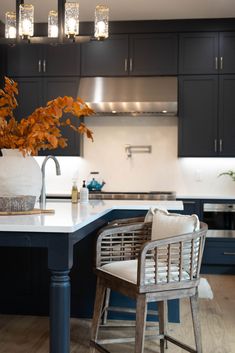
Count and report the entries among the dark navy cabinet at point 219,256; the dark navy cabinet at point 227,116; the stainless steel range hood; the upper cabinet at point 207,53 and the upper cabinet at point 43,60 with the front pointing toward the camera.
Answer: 5

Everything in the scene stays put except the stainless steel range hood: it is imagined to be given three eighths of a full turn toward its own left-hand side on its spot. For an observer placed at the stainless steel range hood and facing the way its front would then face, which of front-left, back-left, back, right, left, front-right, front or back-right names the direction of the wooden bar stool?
back-right

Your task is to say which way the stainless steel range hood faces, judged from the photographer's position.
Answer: facing the viewer

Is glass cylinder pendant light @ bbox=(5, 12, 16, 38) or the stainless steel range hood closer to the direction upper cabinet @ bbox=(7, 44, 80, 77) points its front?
the glass cylinder pendant light

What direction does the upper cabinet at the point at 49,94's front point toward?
toward the camera

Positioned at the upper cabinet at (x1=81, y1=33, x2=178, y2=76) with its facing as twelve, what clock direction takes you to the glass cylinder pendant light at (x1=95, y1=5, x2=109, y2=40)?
The glass cylinder pendant light is roughly at 12 o'clock from the upper cabinet.

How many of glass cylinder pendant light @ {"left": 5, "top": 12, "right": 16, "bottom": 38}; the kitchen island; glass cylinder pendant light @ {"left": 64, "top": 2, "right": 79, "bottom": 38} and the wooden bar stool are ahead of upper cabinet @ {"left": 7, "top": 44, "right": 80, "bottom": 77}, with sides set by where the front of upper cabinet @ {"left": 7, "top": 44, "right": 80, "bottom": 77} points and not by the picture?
4

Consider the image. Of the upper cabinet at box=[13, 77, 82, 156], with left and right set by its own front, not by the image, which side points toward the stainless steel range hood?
left

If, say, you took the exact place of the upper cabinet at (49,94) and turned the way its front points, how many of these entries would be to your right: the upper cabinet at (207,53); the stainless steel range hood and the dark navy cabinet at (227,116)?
0

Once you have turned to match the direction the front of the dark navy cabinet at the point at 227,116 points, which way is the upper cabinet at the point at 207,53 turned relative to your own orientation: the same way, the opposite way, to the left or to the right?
the same way

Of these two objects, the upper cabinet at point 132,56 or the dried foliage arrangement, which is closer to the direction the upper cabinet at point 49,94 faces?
the dried foliage arrangement

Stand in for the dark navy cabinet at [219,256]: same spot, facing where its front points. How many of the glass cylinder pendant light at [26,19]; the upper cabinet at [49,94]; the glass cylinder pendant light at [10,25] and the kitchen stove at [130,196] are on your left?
0
